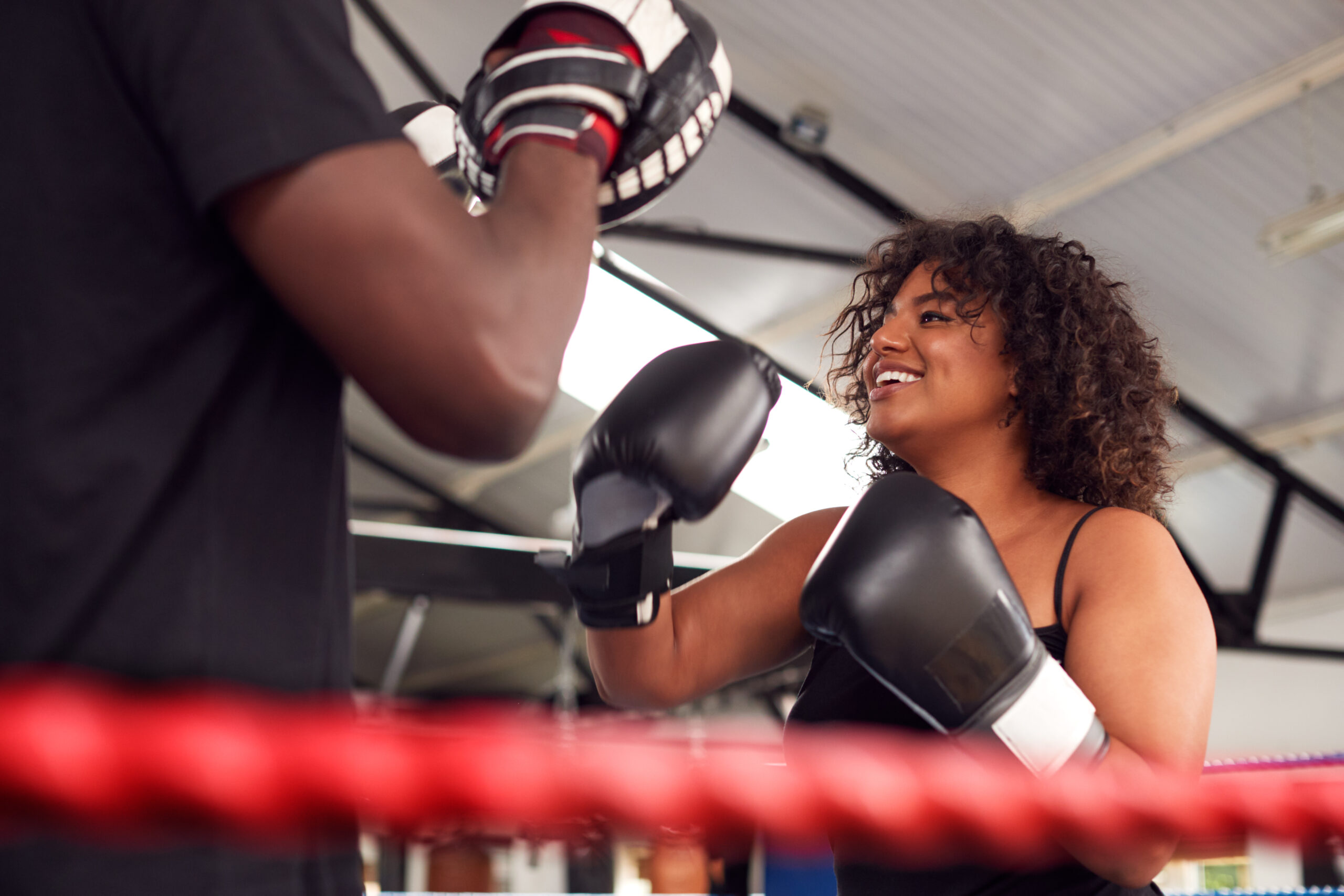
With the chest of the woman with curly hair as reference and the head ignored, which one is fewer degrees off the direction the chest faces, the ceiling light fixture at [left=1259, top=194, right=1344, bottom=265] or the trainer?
the trainer

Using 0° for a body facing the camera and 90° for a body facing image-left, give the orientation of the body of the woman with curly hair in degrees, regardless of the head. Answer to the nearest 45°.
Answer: approximately 45°

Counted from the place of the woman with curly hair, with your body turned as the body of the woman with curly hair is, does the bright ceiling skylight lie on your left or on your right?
on your right

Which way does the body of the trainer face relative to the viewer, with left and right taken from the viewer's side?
facing away from the viewer and to the right of the viewer

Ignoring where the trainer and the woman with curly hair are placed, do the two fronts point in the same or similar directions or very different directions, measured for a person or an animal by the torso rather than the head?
very different directions

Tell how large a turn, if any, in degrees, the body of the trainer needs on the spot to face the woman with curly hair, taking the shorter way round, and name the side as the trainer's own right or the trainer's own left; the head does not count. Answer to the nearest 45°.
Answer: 0° — they already face them

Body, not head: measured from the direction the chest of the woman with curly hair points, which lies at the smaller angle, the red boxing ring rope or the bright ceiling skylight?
the red boxing ring rope
